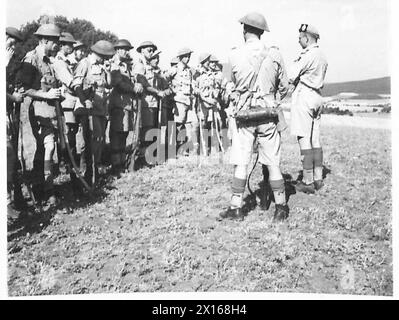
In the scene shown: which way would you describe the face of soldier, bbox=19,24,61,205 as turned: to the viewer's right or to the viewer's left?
to the viewer's right

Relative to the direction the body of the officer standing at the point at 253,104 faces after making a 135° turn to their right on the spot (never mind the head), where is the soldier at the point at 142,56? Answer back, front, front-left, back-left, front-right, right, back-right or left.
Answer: back

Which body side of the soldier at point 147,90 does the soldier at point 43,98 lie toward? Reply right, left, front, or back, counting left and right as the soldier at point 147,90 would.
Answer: right

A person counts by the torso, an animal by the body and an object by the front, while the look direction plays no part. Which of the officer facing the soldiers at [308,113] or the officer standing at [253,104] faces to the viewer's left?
the officer facing the soldiers

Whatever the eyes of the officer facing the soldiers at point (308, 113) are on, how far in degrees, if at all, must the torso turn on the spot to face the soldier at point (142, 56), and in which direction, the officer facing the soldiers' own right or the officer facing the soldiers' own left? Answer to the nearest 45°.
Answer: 0° — they already face them

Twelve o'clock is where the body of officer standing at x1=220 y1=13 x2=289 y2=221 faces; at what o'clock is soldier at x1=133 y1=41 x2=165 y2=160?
The soldier is roughly at 11 o'clock from the officer standing.

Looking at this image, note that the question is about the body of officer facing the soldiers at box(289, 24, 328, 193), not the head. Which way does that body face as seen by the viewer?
to the viewer's left

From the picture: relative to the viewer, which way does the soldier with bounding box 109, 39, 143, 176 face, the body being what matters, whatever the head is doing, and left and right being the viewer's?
facing the viewer and to the right of the viewer

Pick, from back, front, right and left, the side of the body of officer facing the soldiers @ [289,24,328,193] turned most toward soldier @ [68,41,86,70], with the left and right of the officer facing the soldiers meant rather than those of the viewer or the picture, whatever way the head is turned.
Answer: front

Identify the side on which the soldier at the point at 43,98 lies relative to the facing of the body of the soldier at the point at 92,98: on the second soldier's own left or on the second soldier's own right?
on the second soldier's own right

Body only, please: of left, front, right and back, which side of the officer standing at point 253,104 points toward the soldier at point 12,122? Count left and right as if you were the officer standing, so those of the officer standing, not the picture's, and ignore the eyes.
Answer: left

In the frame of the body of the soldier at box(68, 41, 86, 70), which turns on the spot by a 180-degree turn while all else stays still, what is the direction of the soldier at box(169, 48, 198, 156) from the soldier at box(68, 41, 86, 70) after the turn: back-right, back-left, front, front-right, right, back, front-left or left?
back-right

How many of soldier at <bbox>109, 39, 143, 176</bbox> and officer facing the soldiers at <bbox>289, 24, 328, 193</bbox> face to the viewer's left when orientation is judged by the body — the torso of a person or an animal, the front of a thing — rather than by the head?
1

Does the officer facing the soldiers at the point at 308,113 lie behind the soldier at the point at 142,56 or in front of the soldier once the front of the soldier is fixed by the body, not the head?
in front

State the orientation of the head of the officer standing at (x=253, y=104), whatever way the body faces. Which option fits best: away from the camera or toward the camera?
away from the camera

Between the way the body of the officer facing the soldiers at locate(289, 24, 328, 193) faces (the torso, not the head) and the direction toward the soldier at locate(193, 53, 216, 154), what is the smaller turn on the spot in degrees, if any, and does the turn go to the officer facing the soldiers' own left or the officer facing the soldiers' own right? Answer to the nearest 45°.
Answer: approximately 45° to the officer facing the soldiers' own right
